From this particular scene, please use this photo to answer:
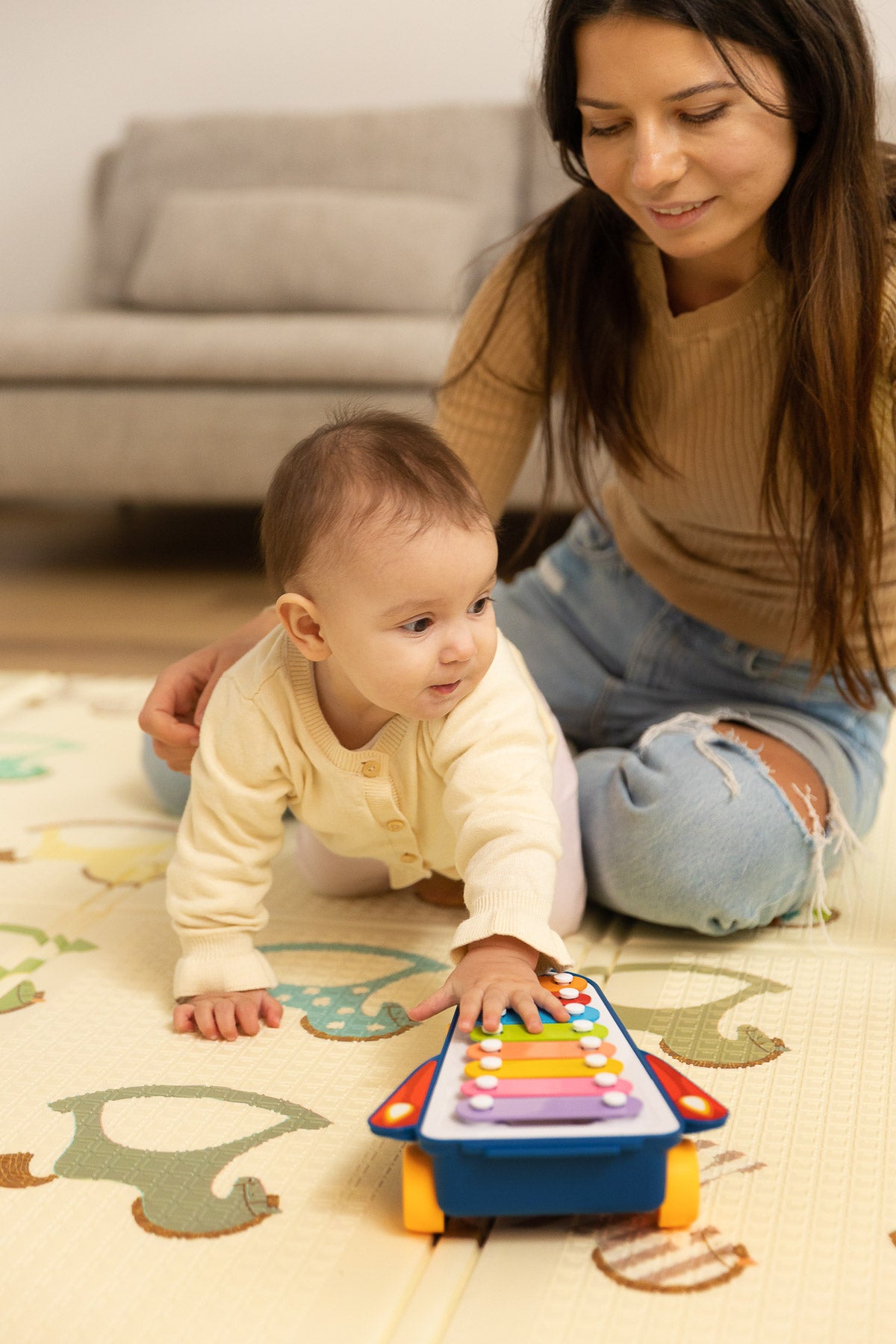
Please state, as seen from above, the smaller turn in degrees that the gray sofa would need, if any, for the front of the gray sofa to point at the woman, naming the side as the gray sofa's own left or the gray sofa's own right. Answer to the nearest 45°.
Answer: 0° — it already faces them

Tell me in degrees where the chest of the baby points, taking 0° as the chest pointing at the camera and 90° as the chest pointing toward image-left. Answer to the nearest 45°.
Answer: approximately 0°

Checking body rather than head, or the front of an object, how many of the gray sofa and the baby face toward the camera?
2

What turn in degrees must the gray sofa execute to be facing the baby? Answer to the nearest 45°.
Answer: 0° — it already faces them

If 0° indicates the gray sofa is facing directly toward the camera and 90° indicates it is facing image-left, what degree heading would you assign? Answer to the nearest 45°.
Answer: approximately 0°

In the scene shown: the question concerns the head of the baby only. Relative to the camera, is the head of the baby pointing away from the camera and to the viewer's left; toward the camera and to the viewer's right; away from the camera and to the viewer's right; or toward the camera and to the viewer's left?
toward the camera and to the viewer's right

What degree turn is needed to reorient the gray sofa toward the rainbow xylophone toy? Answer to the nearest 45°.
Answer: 0° — it already faces it

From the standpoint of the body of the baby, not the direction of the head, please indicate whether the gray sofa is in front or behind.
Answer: behind
